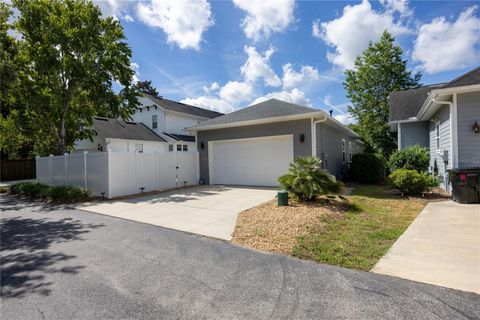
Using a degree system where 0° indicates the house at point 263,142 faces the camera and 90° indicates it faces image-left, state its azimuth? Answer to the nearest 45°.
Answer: approximately 45°

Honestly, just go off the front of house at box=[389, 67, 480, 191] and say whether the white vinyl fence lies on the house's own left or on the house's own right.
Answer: on the house's own right

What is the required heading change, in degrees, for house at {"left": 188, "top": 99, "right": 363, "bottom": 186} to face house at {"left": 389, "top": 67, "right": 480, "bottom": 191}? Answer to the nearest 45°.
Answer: approximately 90° to its left

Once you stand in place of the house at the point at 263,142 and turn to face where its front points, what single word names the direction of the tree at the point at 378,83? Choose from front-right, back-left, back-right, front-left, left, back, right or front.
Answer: back

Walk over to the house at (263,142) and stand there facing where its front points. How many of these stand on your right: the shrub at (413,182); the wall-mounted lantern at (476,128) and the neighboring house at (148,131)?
1

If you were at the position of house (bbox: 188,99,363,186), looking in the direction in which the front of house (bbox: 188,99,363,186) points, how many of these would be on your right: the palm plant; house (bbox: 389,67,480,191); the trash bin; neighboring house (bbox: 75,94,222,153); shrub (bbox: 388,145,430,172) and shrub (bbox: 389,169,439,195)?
1

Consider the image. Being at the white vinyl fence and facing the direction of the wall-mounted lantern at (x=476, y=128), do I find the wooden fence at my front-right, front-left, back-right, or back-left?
back-left

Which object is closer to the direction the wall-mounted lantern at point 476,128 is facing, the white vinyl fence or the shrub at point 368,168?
the white vinyl fence

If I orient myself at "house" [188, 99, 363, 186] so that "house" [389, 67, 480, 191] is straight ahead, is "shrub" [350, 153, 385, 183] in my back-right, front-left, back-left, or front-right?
front-left

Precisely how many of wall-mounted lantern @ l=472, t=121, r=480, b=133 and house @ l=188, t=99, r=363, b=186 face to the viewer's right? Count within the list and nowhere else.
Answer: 0

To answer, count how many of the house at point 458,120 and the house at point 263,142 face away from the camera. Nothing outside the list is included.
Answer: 0
